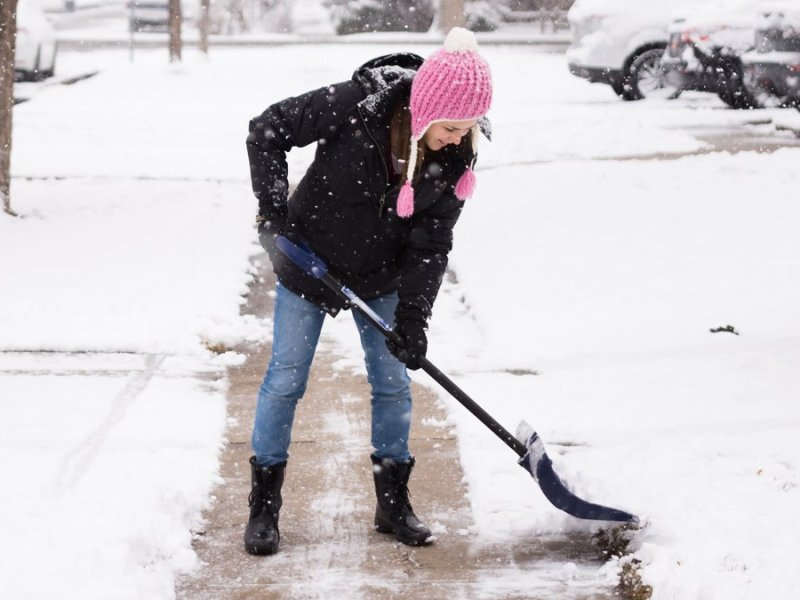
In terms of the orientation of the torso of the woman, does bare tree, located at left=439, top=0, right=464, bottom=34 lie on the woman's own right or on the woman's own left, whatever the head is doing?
on the woman's own left

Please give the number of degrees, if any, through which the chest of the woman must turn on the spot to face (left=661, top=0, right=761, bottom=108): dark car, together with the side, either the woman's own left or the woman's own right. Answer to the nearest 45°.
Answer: approximately 135° to the woman's own left

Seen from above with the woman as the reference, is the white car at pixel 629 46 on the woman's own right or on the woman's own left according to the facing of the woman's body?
on the woman's own left

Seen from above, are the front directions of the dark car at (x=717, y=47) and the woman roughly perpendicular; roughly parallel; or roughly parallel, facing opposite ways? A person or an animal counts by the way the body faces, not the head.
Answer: roughly perpendicular

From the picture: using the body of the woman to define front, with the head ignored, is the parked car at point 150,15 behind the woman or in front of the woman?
behind

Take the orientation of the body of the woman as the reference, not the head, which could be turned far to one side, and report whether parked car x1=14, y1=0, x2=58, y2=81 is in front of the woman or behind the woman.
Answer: behind

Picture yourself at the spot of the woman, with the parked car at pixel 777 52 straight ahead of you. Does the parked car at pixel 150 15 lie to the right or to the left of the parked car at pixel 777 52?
left
